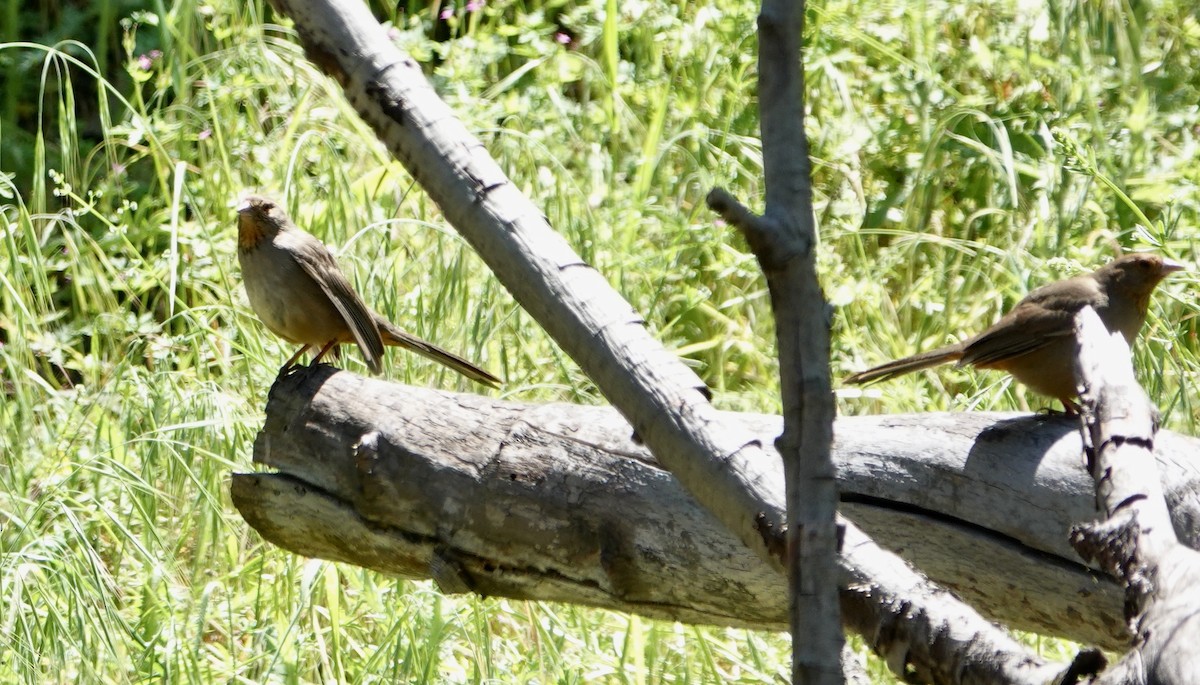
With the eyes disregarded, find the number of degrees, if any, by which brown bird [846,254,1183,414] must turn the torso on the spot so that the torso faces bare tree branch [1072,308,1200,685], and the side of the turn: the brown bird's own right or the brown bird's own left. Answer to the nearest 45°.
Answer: approximately 90° to the brown bird's own right

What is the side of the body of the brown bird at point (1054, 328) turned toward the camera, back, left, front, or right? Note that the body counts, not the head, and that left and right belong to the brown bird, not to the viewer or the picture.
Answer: right

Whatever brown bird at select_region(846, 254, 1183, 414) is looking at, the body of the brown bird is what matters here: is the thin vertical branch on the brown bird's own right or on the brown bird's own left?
on the brown bird's own right

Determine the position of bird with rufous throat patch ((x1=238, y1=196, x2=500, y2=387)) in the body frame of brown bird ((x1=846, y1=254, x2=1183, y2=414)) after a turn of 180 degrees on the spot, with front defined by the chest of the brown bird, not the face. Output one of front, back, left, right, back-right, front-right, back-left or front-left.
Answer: front
